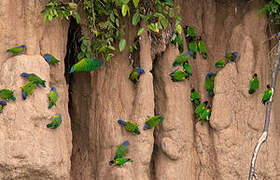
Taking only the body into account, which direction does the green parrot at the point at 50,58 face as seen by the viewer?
to the viewer's left

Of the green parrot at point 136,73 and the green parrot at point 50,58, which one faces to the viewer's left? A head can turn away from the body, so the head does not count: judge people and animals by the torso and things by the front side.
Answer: the green parrot at point 50,58

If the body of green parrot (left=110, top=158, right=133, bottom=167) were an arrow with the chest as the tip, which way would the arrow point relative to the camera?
to the viewer's left
